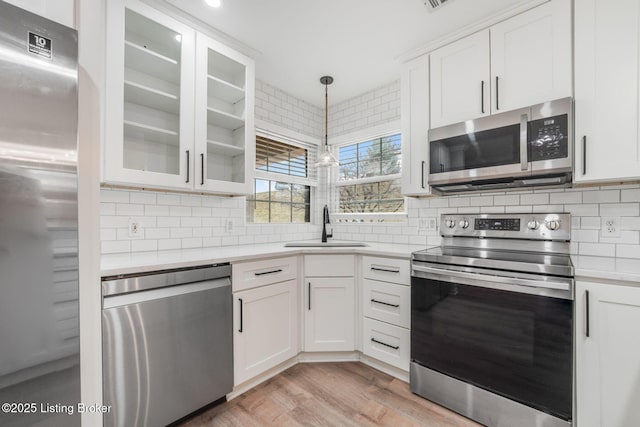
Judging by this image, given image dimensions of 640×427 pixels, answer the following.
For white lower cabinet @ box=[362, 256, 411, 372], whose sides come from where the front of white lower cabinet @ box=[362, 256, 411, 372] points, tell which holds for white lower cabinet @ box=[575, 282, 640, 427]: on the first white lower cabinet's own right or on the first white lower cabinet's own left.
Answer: on the first white lower cabinet's own left

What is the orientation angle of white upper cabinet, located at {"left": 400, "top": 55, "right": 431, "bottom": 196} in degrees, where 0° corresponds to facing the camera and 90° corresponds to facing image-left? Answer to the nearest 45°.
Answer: approximately 45°

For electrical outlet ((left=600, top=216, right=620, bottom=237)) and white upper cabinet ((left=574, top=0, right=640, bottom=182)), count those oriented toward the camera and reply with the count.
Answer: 2

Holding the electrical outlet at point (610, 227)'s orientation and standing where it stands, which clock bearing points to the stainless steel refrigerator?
The stainless steel refrigerator is roughly at 1 o'clock from the electrical outlet.

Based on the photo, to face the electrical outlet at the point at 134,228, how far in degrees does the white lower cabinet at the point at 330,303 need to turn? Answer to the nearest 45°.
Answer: approximately 90° to its right

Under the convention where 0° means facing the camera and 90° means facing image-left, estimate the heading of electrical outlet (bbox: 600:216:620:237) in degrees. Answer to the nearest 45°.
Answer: approximately 0°

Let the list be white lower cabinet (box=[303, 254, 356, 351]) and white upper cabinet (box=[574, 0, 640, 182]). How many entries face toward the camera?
2
